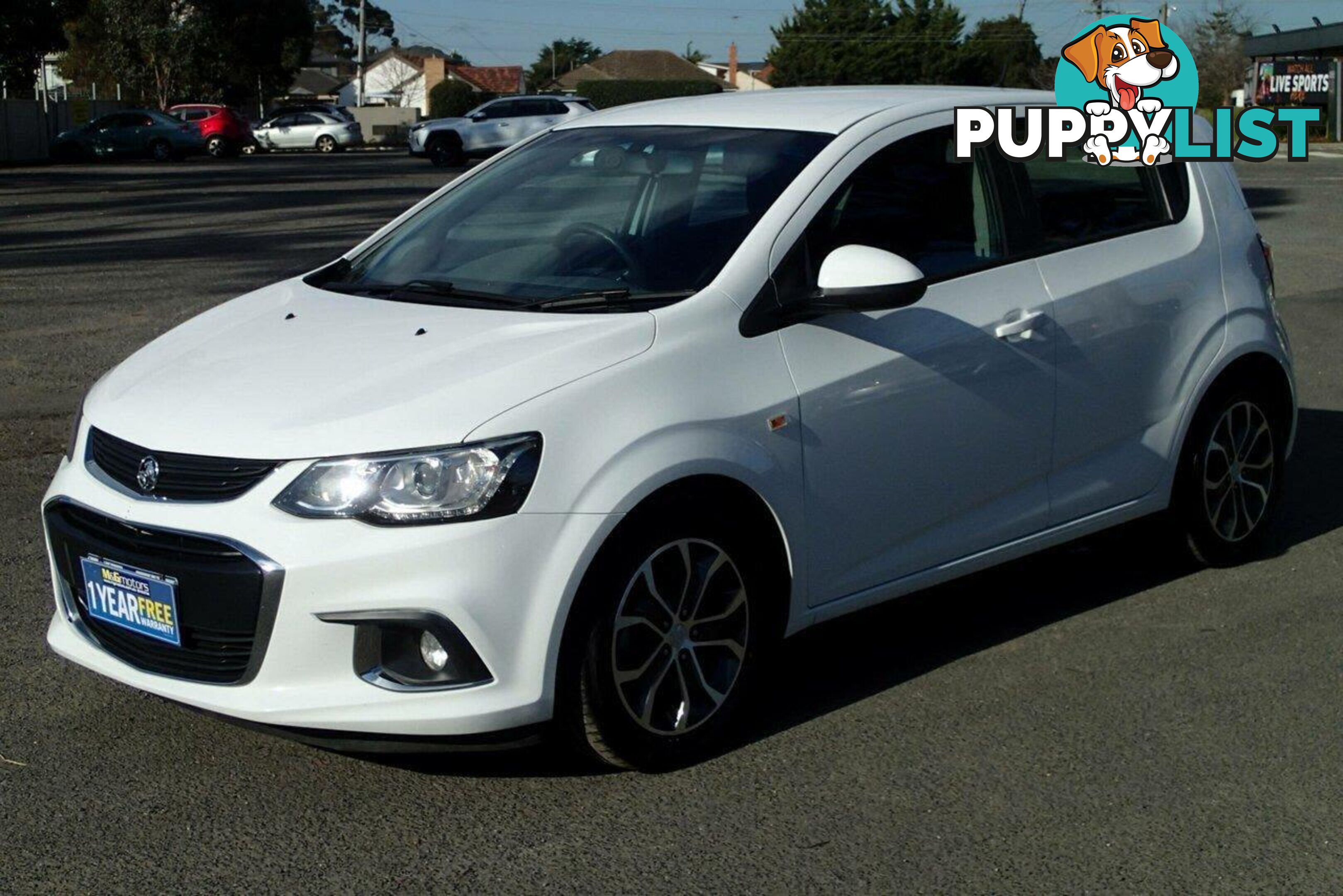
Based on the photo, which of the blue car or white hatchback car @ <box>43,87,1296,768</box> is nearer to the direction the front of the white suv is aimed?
the blue car

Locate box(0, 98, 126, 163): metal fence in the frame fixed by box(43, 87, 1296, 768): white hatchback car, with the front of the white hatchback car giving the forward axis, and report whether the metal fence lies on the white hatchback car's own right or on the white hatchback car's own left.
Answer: on the white hatchback car's own right

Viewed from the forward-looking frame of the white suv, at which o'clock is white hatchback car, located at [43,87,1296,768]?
The white hatchback car is roughly at 9 o'clock from the white suv.

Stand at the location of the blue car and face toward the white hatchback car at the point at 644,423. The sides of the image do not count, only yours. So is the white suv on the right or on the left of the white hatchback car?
left

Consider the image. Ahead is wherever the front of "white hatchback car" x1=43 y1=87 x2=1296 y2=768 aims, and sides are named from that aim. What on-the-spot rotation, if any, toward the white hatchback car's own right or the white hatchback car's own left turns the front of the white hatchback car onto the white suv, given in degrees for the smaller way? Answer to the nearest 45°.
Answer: approximately 135° to the white hatchback car's own right

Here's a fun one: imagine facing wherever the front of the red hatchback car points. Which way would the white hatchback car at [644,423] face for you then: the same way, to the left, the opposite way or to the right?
to the left

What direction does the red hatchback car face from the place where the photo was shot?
facing away from the viewer and to the left of the viewer

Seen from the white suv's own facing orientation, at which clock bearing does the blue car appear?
The blue car is roughly at 1 o'clock from the white suv.

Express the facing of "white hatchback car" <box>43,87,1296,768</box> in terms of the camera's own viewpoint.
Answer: facing the viewer and to the left of the viewer

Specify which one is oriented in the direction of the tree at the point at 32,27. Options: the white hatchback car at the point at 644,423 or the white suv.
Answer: the white suv

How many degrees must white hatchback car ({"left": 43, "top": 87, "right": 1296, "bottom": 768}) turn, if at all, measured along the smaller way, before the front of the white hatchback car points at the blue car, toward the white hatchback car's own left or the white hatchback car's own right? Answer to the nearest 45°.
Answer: approximately 135° to the white hatchback car's own right

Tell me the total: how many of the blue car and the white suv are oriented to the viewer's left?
2

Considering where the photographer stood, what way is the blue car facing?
facing to the left of the viewer

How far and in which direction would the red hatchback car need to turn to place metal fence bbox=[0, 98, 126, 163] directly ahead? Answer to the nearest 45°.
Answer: approximately 45° to its left

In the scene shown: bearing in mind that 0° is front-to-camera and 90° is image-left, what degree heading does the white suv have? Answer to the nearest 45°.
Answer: approximately 90°

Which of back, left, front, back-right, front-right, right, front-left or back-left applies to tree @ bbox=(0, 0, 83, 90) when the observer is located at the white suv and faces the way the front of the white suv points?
front
